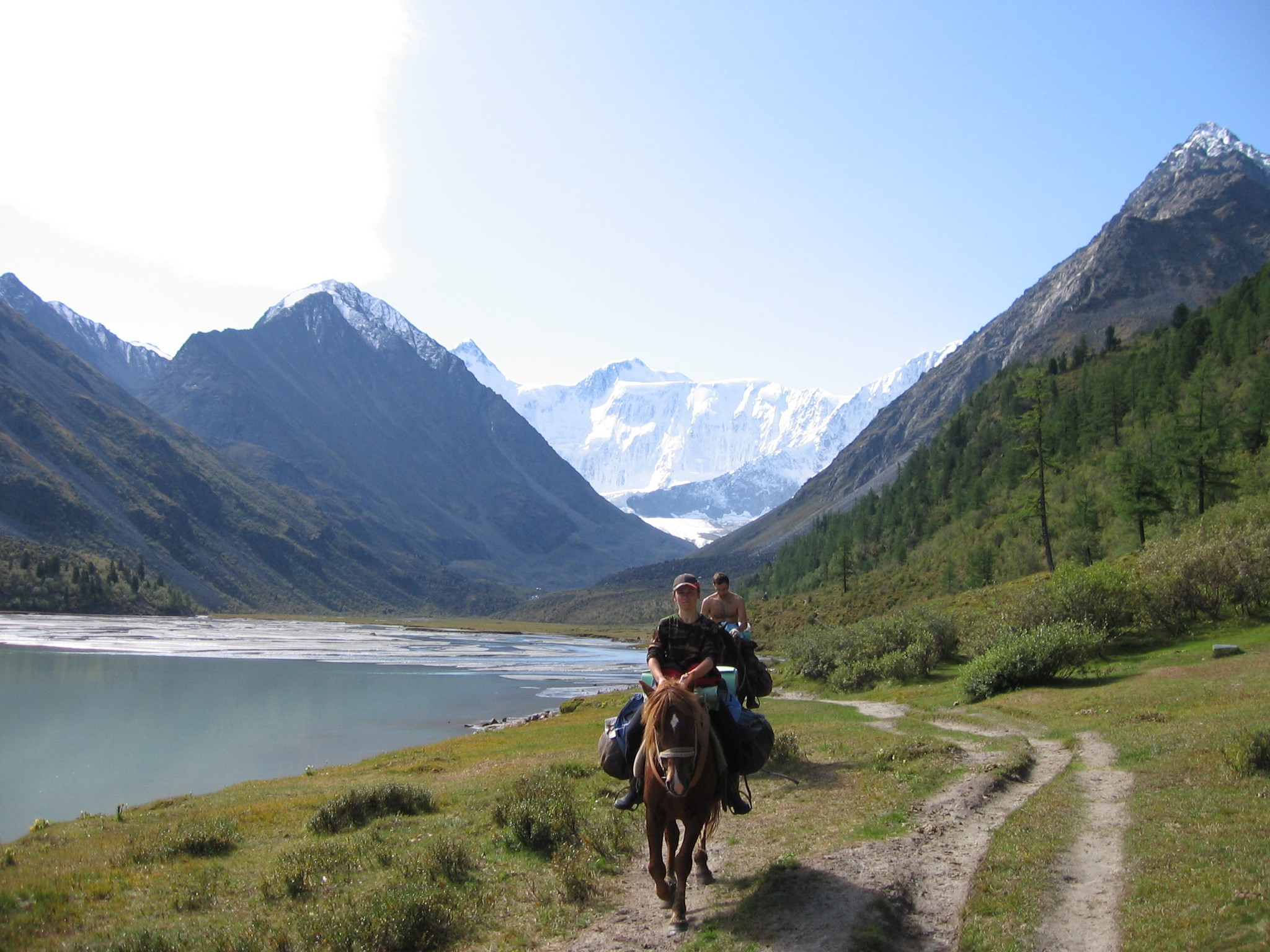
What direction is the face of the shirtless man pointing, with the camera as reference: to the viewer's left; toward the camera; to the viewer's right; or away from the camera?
toward the camera

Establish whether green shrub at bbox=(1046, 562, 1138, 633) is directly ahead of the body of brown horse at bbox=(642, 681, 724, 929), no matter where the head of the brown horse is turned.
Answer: no

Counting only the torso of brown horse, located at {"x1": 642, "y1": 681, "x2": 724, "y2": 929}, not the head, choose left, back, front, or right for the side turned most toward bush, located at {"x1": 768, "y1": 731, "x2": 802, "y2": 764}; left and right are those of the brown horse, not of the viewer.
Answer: back

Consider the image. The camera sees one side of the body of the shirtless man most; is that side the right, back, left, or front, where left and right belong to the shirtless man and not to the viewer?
front

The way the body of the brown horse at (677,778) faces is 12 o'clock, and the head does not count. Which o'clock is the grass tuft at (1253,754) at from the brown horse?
The grass tuft is roughly at 8 o'clock from the brown horse.

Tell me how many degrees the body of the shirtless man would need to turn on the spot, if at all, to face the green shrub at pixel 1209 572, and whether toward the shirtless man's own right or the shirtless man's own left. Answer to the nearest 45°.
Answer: approximately 135° to the shirtless man's own left

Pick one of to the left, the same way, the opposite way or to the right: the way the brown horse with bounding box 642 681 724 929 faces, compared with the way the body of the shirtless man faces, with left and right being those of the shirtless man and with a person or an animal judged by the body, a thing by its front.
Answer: the same way

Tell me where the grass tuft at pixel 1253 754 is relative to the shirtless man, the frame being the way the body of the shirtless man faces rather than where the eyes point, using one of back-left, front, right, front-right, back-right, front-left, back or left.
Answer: left

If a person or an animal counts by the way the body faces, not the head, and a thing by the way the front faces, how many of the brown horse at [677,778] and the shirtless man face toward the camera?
2

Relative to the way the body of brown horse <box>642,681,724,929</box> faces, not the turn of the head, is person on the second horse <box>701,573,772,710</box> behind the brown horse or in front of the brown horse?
behind

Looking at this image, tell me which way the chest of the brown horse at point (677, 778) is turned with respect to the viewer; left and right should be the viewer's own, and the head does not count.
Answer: facing the viewer

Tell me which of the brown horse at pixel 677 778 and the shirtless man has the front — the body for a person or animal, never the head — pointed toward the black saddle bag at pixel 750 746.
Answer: the shirtless man
